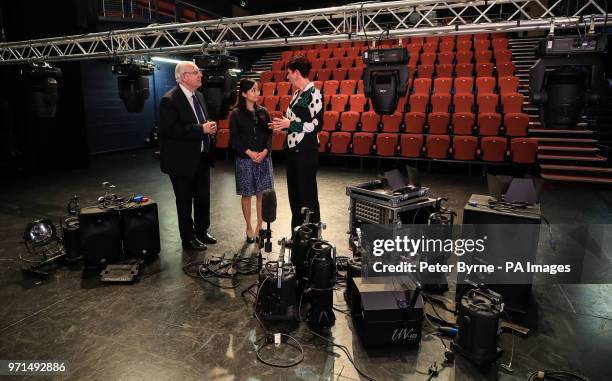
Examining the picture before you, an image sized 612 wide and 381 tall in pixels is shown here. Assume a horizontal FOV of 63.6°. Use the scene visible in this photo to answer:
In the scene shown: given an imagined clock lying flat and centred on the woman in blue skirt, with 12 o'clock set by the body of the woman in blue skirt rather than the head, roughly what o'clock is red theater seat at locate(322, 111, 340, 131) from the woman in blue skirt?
The red theater seat is roughly at 8 o'clock from the woman in blue skirt.

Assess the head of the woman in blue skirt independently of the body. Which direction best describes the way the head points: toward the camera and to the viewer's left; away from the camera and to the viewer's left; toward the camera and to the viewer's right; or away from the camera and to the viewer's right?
toward the camera and to the viewer's right

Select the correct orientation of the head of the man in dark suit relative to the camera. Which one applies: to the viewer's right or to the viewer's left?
to the viewer's right

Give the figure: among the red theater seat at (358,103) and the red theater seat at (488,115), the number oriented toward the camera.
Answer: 2

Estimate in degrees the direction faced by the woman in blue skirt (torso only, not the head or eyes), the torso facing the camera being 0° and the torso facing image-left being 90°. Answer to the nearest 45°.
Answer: approximately 315°

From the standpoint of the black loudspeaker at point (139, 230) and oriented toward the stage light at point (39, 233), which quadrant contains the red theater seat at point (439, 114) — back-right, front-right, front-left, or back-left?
back-right

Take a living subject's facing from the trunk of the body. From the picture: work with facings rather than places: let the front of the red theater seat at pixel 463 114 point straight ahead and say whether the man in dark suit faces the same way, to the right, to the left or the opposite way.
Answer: to the left

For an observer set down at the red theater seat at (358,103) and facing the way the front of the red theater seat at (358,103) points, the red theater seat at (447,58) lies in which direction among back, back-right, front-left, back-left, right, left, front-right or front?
back-left

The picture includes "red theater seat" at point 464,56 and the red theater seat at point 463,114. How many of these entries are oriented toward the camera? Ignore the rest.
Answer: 2

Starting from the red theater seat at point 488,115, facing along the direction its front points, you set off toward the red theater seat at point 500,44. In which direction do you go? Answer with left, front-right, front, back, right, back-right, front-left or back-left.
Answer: back

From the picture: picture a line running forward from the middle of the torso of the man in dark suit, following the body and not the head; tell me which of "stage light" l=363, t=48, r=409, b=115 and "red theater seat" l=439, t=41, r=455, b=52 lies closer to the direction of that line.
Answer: the stage light

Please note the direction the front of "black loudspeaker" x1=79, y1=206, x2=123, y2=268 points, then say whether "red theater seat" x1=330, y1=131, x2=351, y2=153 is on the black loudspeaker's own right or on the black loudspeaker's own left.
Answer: on the black loudspeaker's own left

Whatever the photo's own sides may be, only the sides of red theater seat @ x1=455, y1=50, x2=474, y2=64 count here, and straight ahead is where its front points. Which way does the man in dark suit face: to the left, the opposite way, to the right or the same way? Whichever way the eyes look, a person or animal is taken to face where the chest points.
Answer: to the left

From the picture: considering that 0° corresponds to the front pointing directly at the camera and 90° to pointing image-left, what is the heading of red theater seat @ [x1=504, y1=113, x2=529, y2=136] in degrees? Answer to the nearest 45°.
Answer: approximately 0°
